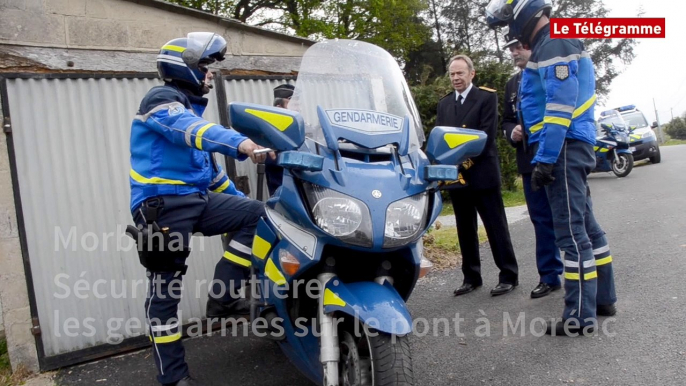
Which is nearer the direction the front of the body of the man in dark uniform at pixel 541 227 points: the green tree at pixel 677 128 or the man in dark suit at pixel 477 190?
the man in dark suit

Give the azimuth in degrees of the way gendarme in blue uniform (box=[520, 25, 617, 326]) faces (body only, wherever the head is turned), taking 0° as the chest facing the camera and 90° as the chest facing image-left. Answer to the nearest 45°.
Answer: approximately 90°

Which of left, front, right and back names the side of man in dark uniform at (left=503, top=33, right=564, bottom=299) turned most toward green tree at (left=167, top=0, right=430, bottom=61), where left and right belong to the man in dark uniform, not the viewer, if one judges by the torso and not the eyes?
right

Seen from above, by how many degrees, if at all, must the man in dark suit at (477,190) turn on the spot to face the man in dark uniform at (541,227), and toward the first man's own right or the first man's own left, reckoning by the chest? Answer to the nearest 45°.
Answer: approximately 135° to the first man's own left

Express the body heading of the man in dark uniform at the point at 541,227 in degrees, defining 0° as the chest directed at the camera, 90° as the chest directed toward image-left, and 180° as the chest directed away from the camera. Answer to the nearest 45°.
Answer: approximately 45°

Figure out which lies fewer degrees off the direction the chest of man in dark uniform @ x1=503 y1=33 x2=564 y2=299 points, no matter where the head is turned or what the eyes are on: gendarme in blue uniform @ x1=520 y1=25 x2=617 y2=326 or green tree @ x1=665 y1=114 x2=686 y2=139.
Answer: the gendarme in blue uniform

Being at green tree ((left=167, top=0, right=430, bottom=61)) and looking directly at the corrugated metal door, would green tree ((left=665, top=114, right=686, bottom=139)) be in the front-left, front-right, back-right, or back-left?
back-left

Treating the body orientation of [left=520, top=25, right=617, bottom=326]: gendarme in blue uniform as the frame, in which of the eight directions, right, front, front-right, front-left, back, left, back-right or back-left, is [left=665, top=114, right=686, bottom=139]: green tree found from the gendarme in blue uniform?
right

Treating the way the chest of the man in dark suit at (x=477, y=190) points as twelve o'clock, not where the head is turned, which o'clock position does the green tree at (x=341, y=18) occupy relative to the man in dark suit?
The green tree is roughly at 4 o'clock from the man in dark suit.

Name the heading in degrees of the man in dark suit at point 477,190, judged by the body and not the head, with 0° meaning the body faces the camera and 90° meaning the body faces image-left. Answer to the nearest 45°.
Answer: approximately 45°
